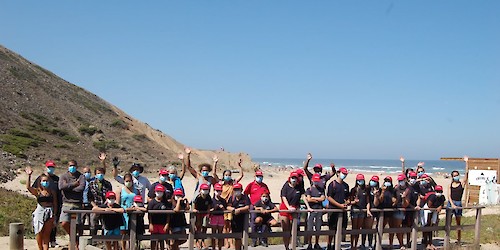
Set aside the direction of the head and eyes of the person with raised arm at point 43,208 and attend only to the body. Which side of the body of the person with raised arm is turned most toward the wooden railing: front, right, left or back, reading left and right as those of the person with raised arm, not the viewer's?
left

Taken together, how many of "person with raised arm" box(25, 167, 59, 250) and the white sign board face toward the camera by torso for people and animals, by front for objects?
2

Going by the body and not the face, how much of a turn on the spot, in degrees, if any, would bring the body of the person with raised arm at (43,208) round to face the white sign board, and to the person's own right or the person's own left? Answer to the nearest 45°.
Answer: approximately 135° to the person's own left

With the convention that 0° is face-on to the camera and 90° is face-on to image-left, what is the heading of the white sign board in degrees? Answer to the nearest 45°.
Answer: approximately 0°

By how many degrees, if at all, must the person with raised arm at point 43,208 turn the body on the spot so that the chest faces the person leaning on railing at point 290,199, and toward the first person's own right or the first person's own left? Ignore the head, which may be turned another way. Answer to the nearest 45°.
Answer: approximately 90° to the first person's own left

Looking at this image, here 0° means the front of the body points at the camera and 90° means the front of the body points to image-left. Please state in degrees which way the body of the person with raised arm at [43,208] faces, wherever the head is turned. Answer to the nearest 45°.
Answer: approximately 0°
